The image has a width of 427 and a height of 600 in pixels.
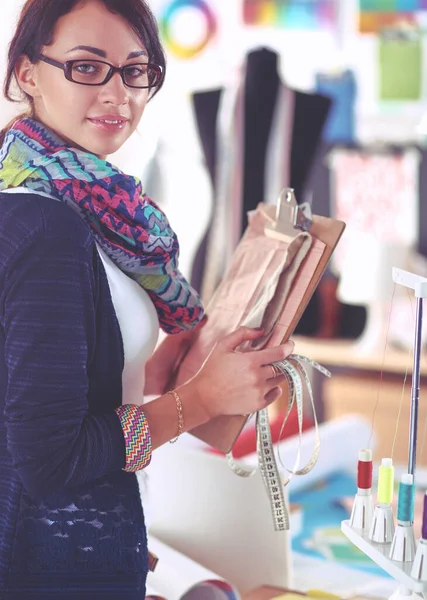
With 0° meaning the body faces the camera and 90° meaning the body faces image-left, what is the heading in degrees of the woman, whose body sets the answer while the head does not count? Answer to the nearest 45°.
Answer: approximately 270°

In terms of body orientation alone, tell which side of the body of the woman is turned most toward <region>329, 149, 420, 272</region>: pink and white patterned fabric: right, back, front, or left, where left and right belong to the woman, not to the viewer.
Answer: left
